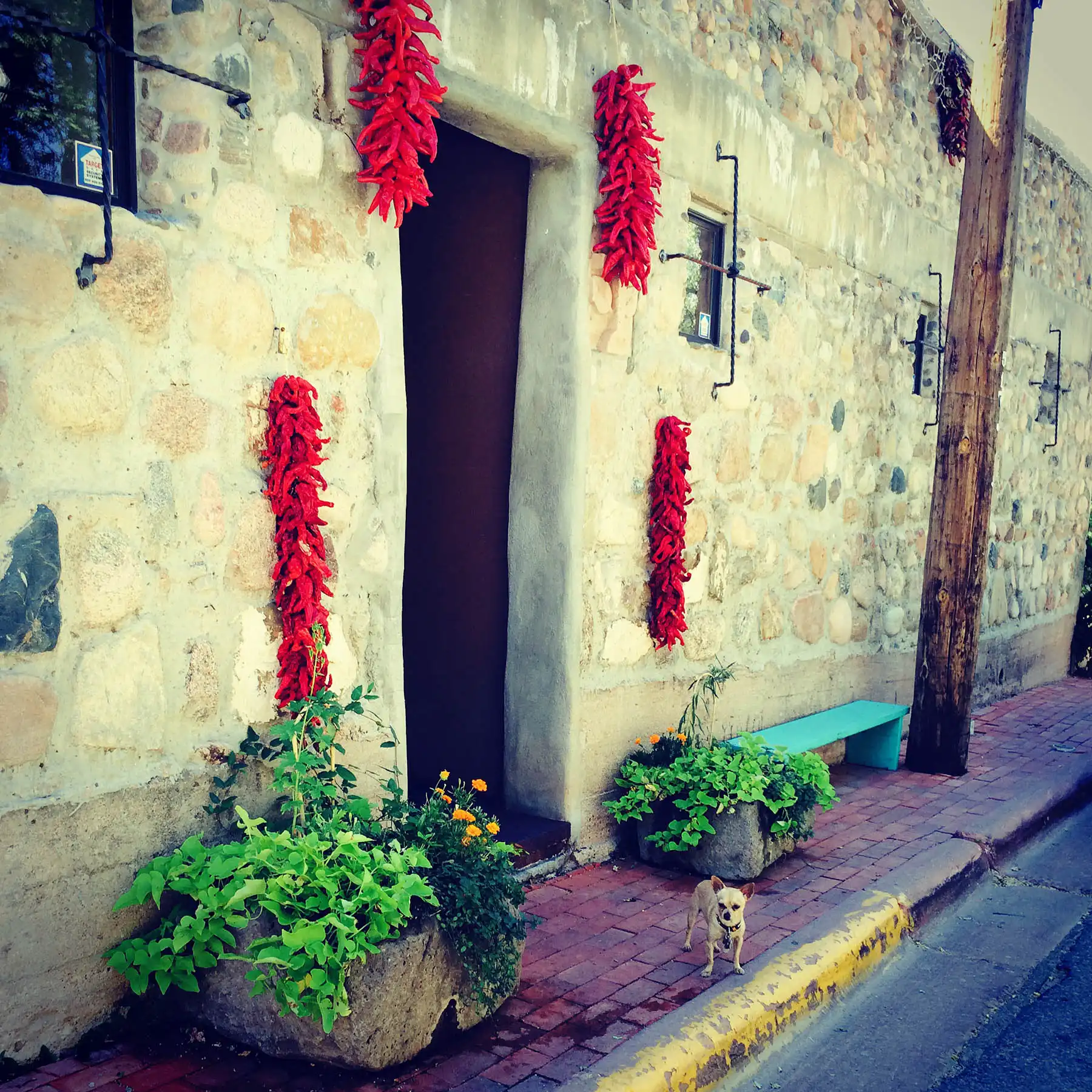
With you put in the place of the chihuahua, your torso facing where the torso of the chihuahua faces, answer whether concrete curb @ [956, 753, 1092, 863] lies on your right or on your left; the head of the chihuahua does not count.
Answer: on your left

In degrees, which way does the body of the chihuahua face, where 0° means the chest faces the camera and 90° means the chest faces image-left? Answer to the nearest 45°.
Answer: approximately 315°

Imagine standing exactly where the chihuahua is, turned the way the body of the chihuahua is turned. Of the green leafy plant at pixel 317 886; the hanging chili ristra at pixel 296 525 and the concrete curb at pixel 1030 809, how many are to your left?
1

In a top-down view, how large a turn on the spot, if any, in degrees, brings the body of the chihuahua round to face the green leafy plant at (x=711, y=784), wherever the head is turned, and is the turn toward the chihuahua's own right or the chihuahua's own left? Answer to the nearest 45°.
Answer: approximately 135° to the chihuahua's own left

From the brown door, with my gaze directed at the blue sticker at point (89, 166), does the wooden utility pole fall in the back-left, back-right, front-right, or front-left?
back-left

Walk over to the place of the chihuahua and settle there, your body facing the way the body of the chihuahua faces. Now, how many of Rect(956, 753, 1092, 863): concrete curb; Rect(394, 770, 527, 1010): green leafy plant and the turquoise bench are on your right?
1

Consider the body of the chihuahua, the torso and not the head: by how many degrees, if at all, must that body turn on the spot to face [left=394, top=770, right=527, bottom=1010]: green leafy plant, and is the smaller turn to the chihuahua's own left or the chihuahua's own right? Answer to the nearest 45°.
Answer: approximately 90° to the chihuahua's own right

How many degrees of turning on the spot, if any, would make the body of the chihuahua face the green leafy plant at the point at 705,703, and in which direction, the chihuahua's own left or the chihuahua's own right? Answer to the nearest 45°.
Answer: approximately 135° to the chihuahua's own left
